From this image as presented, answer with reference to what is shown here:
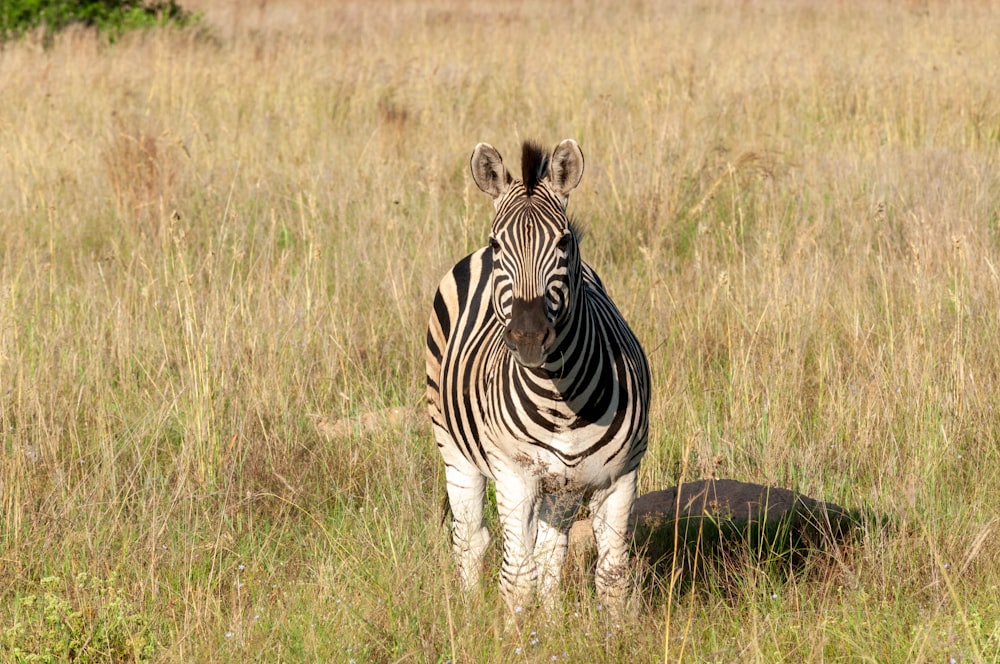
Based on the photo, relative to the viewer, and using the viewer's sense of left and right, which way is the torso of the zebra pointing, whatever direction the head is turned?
facing the viewer

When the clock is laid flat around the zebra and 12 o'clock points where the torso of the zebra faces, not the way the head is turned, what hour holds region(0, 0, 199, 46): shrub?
The shrub is roughly at 5 o'clock from the zebra.

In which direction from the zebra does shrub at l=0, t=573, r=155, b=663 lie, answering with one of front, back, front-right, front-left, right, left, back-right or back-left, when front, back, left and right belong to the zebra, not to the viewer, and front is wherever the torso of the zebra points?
right

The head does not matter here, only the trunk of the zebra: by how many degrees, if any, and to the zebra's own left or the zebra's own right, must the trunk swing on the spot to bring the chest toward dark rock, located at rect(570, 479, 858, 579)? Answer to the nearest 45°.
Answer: approximately 135° to the zebra's own left

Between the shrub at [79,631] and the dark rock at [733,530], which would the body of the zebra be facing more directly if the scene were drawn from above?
the shrub
